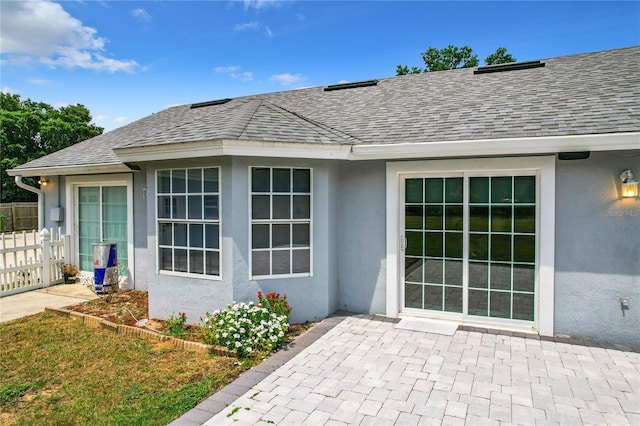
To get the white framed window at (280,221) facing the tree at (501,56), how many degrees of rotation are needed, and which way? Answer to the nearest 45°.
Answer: approximately 135° to its left

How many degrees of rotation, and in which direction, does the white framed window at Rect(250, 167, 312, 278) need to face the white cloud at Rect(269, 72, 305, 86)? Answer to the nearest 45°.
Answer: approximately 180°

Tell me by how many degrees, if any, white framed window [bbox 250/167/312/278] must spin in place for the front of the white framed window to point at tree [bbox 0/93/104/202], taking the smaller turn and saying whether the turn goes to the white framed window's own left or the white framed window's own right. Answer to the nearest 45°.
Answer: approximately 135° to the white framed window's own right

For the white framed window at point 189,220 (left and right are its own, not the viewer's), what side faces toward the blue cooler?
right

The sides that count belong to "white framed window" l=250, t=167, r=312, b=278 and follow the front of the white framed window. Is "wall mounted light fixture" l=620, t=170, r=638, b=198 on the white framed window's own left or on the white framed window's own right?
on the white framed window's own left

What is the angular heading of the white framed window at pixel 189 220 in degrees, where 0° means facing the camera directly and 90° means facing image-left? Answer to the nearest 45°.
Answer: approximately 45°

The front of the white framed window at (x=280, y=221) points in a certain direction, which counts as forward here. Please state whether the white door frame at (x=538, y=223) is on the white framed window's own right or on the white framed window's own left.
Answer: on the white framed window's own left

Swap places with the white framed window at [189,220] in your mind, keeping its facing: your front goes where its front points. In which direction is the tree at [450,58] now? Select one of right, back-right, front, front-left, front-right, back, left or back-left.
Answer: back
